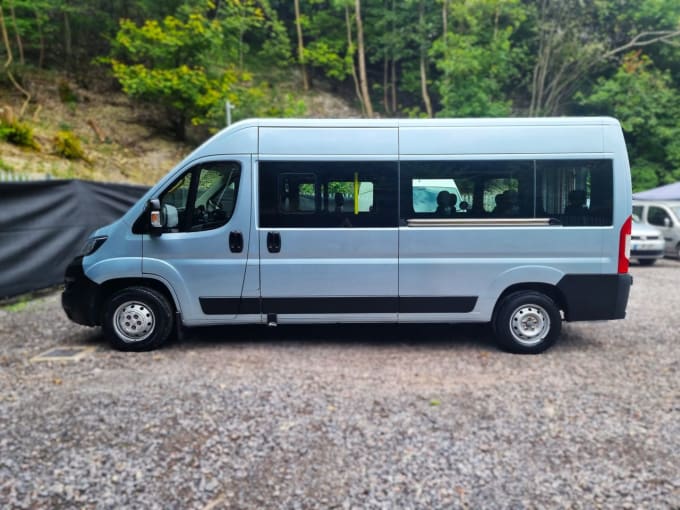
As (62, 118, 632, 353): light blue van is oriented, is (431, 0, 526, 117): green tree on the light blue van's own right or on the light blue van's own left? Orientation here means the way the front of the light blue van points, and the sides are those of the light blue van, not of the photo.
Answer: on the light blue van's own right

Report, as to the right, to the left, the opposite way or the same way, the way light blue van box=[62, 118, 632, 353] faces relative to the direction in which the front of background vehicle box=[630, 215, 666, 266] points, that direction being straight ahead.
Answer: to the right

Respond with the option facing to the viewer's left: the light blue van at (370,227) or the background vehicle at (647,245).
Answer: the light blue van

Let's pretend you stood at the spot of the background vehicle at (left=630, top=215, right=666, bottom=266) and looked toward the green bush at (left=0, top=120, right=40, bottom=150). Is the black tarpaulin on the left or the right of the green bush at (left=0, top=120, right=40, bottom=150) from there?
left

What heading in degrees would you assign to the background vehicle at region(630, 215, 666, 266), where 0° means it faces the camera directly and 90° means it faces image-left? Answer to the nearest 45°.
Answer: approximately 315°

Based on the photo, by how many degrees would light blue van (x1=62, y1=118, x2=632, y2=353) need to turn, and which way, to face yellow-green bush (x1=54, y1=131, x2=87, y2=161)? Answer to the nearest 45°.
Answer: approximately 45° to its right

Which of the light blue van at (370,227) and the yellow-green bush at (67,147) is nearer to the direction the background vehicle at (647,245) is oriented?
the light blue van

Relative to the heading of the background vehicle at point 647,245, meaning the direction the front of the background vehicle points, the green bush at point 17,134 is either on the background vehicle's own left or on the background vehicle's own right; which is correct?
on the background vehicle's own right

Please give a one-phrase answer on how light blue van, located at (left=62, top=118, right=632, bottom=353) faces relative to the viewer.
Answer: facing to the left of the viewer

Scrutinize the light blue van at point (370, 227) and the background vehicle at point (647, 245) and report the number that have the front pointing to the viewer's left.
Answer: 1

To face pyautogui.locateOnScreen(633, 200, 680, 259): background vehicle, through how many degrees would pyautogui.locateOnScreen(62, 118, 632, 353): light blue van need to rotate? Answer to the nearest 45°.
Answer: approximately 135° to its right
